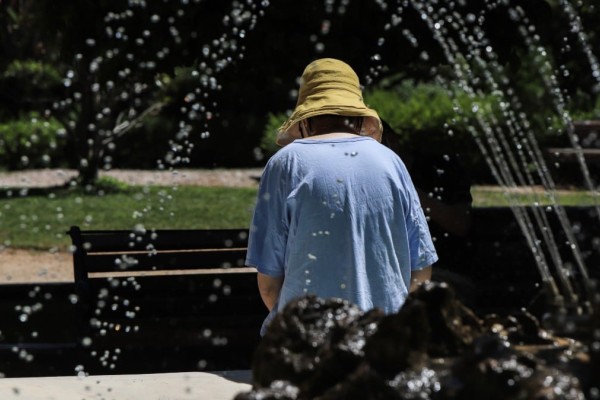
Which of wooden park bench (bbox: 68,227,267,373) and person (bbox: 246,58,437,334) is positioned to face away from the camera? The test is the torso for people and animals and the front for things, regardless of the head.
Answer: the person

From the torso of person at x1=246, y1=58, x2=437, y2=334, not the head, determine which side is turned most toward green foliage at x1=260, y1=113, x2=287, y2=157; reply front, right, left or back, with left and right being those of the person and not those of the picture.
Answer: front

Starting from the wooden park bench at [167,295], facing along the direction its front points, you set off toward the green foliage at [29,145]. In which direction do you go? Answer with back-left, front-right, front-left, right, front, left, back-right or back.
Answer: back

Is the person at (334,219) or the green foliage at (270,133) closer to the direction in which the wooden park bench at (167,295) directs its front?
the person

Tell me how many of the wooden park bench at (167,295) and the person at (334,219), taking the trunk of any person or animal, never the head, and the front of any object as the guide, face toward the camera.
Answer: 1

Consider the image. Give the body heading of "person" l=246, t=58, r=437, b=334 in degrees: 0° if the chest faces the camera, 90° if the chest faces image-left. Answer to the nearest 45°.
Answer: approximately 180°

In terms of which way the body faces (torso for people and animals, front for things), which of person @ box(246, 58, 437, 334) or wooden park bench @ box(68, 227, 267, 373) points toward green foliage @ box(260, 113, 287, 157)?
the person

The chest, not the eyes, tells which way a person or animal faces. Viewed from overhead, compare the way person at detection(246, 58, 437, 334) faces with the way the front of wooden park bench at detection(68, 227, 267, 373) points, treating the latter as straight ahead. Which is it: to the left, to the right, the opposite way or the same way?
the opposite way

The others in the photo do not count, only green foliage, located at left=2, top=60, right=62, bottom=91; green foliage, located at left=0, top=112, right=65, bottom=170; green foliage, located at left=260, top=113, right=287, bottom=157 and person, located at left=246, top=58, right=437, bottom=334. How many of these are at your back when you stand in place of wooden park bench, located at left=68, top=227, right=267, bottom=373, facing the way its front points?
3

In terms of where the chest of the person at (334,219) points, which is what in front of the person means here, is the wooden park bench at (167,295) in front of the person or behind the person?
in front
